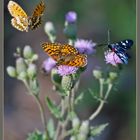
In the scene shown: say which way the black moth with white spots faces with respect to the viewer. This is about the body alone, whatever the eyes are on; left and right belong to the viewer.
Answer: facing to the left of the viewer
